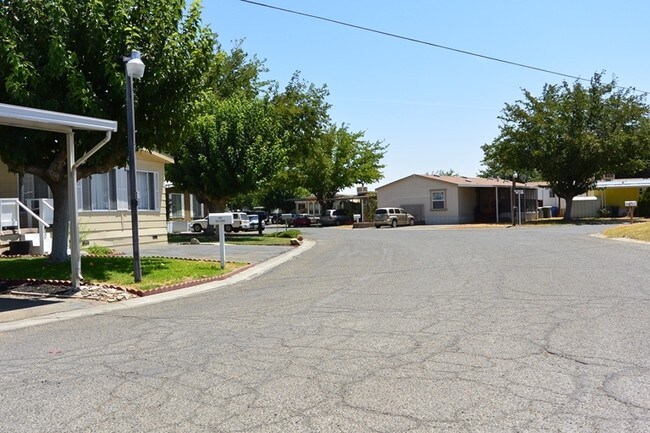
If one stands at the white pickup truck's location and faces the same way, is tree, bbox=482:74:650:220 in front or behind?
behind

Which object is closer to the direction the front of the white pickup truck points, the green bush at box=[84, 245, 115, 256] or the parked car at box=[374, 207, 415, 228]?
the green bush

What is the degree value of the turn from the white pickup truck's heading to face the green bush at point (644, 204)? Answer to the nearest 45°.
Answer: approximately 180°

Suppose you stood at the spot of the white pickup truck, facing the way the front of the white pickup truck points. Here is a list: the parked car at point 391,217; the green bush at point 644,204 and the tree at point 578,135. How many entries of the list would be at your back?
3

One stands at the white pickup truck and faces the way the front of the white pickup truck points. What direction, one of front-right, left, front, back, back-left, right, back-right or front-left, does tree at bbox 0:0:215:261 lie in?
left

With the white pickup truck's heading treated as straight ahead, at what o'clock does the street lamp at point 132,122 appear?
The street lamp is roughly at 9 o'clock from the white pickup truck.

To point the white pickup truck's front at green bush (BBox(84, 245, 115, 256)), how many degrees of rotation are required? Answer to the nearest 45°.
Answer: approximately 90° to its left

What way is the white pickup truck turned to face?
to the viewer's left

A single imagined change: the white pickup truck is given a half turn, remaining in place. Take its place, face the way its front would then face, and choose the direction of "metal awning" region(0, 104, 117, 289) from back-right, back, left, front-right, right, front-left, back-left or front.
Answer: right

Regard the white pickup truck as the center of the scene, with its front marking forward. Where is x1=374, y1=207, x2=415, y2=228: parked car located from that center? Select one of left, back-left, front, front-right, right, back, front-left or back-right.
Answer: back
